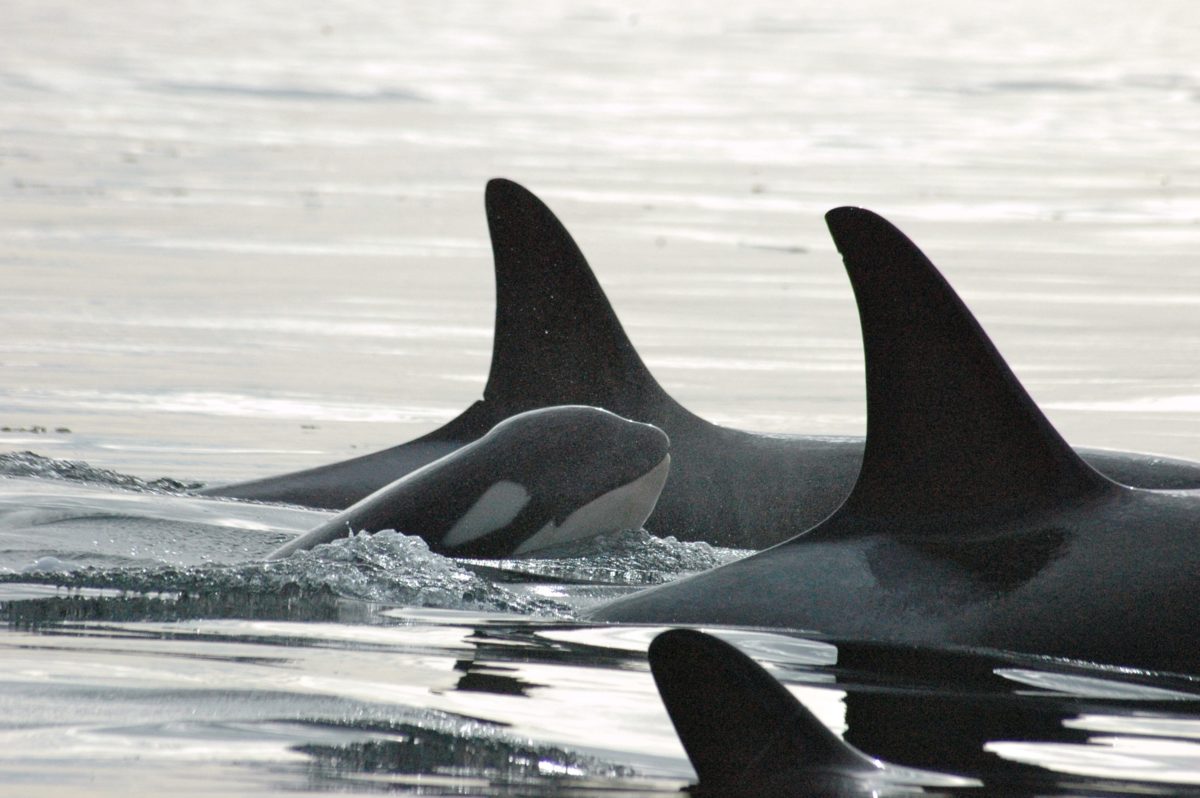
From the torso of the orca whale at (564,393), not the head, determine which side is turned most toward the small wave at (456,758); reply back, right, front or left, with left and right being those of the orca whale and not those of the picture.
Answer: right

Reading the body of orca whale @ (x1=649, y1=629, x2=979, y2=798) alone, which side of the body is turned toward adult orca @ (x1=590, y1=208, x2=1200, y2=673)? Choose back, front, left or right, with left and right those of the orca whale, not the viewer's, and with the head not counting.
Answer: left

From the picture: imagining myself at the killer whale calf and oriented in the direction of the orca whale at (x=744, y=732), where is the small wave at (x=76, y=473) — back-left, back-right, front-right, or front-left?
back-right

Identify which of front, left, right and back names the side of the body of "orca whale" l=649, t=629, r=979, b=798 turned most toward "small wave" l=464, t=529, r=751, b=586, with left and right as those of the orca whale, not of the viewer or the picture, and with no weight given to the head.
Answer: left

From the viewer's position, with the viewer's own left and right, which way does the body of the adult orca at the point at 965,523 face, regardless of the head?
facing to the right of the viewer

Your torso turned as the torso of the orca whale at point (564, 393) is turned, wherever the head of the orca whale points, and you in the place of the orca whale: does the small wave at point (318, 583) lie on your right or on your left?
on your right

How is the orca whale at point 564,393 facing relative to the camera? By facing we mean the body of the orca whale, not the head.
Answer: to the viewer's right

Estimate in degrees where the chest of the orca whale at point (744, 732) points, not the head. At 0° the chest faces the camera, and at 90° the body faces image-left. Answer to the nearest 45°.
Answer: approximately 270°

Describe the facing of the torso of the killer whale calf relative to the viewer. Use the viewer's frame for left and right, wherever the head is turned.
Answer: facing to the right of the viewer

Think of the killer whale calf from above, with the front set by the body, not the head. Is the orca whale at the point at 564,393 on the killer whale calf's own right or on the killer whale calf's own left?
on the killer whale calf's own left

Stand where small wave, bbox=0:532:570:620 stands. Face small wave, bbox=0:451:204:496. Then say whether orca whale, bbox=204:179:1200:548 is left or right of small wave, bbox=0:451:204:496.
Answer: right
